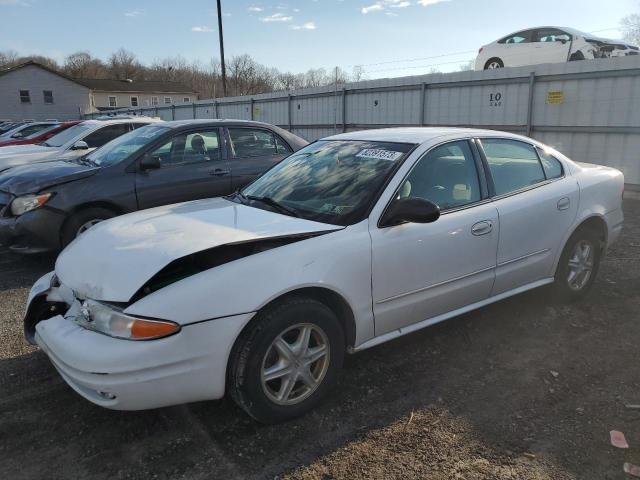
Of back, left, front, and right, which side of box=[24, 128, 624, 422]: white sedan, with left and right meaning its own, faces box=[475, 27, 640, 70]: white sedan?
back

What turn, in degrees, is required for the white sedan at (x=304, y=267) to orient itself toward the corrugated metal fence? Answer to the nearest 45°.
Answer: approximately 180°

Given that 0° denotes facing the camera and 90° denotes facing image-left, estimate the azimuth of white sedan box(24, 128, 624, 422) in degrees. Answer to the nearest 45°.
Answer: approximately 45°
